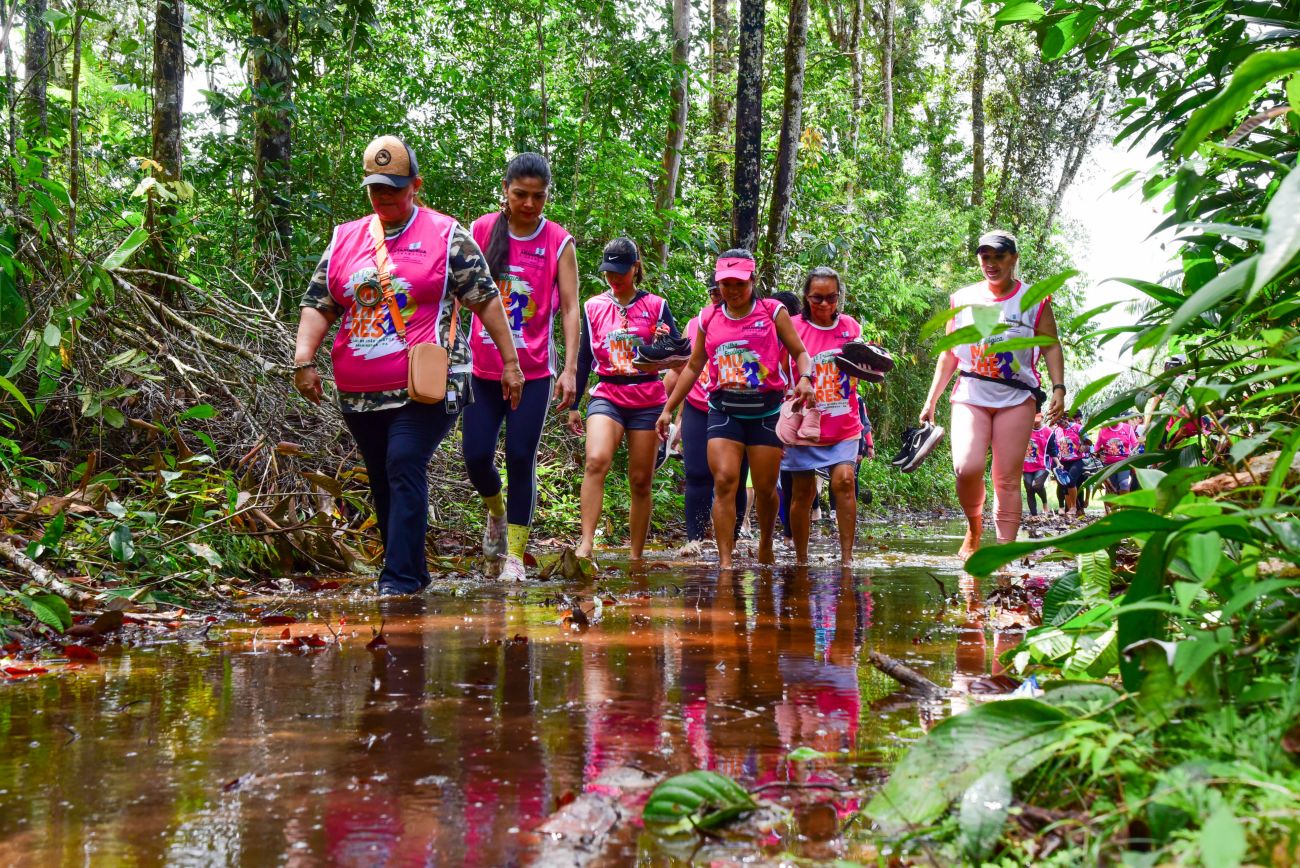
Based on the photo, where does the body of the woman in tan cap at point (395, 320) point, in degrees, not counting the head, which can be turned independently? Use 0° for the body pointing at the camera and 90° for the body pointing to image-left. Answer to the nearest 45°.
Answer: approximately 0°

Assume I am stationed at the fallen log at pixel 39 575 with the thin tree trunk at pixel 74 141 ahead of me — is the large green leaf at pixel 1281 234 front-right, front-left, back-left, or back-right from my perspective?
back-right

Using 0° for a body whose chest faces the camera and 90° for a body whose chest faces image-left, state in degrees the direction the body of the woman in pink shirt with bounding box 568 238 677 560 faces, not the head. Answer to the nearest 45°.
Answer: approximately 0°

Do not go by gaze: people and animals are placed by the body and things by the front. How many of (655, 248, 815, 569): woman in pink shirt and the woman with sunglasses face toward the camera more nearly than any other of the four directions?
2

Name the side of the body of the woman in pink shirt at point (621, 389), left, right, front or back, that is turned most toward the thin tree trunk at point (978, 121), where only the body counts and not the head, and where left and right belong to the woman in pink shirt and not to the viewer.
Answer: back

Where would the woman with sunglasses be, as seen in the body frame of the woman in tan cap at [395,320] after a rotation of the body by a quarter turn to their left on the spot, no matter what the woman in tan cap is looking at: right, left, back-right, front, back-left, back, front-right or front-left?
front-left

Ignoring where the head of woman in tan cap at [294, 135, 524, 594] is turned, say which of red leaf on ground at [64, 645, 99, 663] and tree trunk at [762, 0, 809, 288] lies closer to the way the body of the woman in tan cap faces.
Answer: the red leaf on ground

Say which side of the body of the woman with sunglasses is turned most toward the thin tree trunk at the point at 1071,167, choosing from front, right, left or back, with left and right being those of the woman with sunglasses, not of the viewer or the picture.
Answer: back

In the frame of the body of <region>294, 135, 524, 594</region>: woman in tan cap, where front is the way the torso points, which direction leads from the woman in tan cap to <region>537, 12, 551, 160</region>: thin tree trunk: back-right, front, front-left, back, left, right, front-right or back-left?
back

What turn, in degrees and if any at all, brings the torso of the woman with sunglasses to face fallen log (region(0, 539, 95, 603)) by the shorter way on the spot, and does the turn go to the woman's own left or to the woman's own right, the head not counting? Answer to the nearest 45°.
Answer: approximately 45° to the woman's own right
